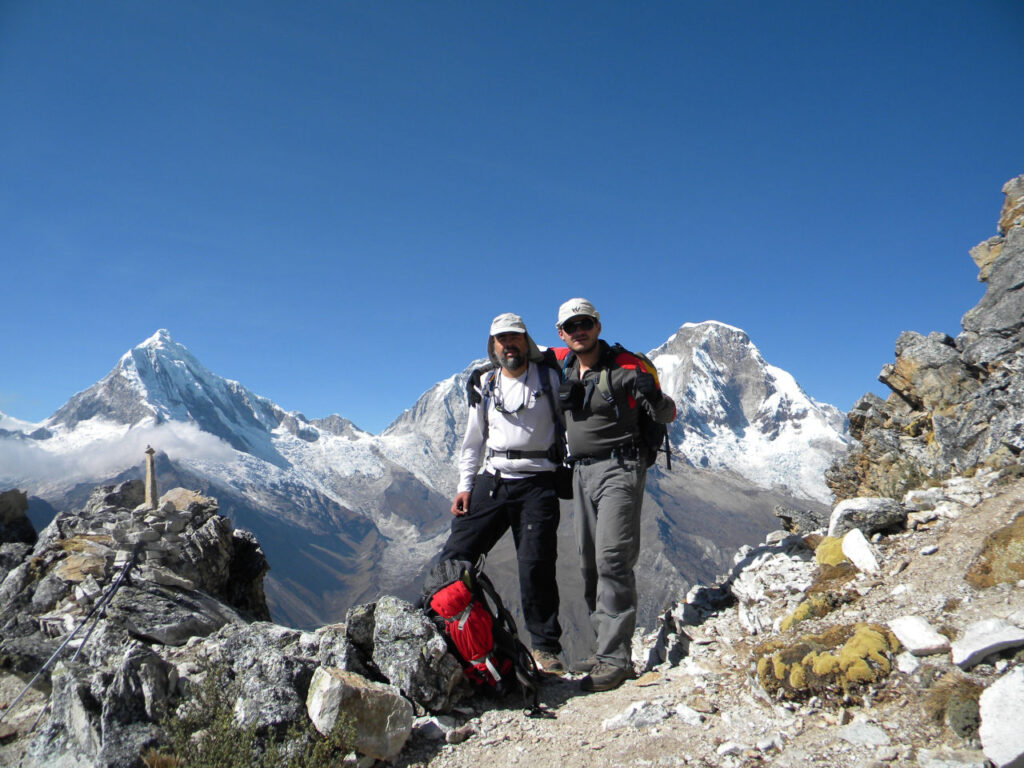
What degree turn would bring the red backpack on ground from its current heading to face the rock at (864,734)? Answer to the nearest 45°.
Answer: approximately 90° to its left

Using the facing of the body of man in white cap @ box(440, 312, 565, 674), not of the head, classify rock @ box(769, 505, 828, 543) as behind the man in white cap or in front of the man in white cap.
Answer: behind

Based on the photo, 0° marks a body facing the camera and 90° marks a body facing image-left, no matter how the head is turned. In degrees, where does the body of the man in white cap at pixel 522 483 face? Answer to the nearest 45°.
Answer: approximately 0°

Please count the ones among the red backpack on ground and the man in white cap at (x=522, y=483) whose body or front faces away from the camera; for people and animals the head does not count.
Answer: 0

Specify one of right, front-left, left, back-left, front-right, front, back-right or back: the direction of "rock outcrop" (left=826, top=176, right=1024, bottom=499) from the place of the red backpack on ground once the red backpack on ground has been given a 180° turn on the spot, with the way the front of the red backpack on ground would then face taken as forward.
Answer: front

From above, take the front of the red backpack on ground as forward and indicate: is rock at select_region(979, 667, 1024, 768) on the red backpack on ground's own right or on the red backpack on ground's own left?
on the red backpack on ground's own left

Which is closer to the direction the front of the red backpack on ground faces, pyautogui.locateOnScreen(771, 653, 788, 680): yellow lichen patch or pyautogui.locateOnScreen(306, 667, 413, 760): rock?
the rock

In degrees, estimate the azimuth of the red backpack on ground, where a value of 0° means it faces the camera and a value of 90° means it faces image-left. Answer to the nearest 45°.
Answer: approximately 45°
